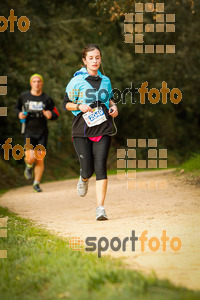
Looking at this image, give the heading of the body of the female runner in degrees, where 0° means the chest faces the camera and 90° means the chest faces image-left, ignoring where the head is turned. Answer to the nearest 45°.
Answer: approximately 0°
